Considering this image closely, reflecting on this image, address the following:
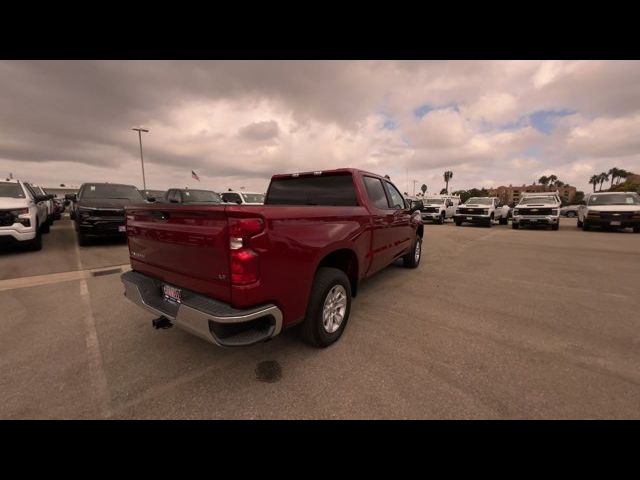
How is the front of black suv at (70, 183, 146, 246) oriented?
toward the camera

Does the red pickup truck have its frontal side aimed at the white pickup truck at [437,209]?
yes

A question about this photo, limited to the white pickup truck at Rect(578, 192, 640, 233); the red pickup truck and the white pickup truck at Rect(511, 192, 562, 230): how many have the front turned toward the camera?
2

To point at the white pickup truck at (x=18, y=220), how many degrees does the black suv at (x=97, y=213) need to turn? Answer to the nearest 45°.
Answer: approximately 90° to its right

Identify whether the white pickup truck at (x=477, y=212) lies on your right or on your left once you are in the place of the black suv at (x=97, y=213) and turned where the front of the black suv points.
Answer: on your left

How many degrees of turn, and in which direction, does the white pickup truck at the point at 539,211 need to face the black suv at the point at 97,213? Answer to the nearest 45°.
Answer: approximately 45° to its right

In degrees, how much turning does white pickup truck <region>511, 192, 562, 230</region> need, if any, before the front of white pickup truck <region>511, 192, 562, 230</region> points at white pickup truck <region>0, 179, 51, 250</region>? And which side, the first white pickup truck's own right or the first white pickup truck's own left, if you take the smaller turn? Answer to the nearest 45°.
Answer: approximately 45° to the first white pickup truck's own right

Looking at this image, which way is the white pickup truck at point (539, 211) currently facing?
toward the camera

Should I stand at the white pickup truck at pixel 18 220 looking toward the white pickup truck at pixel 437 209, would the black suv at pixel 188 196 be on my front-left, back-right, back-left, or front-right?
front-left

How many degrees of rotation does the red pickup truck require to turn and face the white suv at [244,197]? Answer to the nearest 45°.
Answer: approximately 45° to its left

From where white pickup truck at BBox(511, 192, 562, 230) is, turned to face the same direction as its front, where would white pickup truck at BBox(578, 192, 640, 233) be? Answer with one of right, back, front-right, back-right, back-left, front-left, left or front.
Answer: left

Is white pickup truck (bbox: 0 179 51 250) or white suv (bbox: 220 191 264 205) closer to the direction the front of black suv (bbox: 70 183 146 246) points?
the white pickup truck

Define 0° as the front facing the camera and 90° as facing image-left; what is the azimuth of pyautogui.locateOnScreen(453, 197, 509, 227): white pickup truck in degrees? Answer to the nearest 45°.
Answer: approximately 45°

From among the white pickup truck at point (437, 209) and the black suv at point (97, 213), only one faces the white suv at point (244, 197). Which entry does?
the white pickup truck

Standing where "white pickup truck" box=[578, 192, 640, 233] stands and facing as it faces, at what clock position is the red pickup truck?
The red pickup truck is roughly at 12 o'clock from the white pickup truck.

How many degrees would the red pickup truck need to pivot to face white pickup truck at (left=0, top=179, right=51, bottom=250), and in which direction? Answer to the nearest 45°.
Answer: approximately 90° to its left
